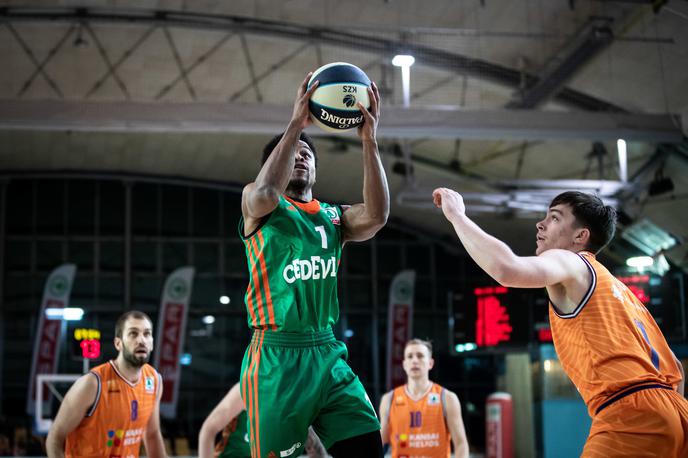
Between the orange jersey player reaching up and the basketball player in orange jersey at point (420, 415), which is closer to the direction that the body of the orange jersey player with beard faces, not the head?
the orange jersey player reaching up

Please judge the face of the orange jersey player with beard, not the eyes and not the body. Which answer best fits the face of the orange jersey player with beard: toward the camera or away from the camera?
toward the camera

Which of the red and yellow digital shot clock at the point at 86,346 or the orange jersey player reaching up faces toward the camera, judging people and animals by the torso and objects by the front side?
the red and yellow digital shot clock

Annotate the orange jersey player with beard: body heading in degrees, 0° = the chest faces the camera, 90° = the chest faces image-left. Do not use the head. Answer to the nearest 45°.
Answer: approximately 315°

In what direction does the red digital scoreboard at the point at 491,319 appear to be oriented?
toward the camera

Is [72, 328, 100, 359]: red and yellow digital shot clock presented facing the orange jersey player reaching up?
yes

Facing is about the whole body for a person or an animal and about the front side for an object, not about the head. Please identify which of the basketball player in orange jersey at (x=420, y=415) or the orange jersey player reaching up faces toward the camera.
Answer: the basketball player in orange jersey

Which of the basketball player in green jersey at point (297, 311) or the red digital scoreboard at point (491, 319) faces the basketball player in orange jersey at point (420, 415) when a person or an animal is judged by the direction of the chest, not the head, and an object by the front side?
the red digital scoreboard

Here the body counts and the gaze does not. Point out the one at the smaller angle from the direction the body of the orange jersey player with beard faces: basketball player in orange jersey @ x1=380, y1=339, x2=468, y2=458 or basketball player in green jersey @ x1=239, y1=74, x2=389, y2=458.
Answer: the basketball player in green jersey

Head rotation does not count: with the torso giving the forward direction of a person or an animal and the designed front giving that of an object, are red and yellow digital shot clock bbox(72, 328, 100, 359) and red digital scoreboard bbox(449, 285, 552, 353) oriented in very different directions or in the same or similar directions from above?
same or similar directions

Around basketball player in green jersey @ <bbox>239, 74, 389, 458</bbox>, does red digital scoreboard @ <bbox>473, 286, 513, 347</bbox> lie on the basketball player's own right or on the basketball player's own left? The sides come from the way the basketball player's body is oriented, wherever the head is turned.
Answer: on the basketball player's own left

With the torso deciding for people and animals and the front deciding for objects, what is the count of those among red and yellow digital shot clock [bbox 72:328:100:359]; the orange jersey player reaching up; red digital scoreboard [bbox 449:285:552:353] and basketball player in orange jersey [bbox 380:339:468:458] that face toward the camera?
3

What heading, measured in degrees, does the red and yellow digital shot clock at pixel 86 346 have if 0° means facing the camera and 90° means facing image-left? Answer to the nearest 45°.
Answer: approximately 0°

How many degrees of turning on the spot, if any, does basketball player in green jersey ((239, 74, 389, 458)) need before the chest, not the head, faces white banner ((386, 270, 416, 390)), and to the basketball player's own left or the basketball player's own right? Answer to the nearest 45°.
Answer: approximately 135° to the basketball player's own left

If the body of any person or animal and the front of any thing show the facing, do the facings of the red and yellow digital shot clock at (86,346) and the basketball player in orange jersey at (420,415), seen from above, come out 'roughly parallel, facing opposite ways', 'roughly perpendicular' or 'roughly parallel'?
roughly parallel

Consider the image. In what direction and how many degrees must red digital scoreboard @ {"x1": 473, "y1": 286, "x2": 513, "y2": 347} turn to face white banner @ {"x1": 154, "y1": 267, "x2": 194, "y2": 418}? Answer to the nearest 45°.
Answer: approximately 135° to its right

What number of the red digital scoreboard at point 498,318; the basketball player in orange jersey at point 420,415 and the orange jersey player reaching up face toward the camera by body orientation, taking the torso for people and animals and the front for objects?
2
